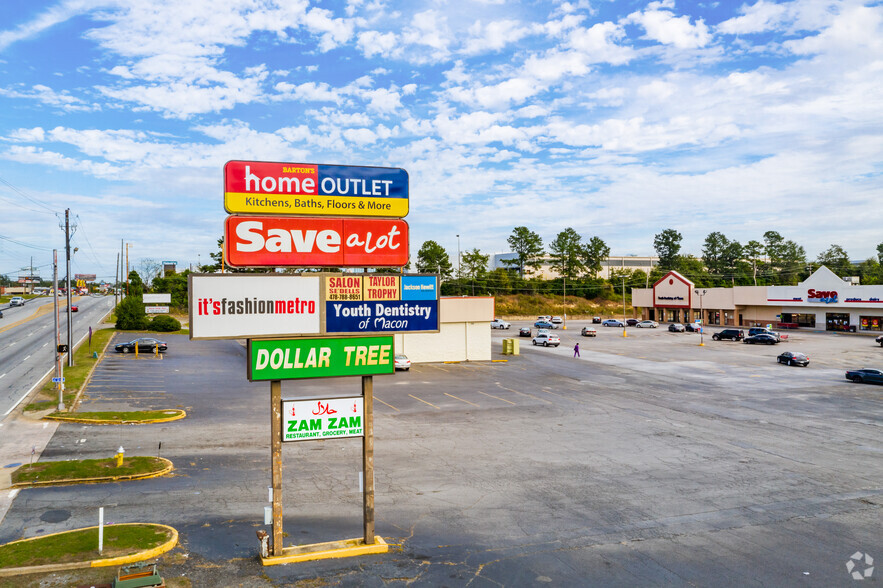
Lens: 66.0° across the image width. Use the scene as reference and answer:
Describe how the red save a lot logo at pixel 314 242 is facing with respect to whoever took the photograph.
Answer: facing the viewer

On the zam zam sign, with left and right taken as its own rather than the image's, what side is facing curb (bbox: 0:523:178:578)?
right

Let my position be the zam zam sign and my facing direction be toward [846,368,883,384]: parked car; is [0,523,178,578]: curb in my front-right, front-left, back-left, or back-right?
back-left

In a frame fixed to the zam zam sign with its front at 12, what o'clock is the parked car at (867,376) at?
The parked car is roughly at 8 o'clock from the zam zam sign.

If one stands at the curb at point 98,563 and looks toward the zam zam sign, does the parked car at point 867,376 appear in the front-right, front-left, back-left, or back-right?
front-left

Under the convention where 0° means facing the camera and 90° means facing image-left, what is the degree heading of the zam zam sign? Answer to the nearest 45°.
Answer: approximately 0°

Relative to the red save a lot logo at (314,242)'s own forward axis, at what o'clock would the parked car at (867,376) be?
The parked car is roughly at 8 o'clock from the red save a lot logo.

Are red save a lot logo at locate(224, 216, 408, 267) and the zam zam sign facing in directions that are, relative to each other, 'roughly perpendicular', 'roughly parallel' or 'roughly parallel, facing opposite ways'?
roughly parallel

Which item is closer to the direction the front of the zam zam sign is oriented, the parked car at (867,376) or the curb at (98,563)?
the curb

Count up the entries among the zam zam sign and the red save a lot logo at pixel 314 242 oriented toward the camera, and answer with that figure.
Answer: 2
